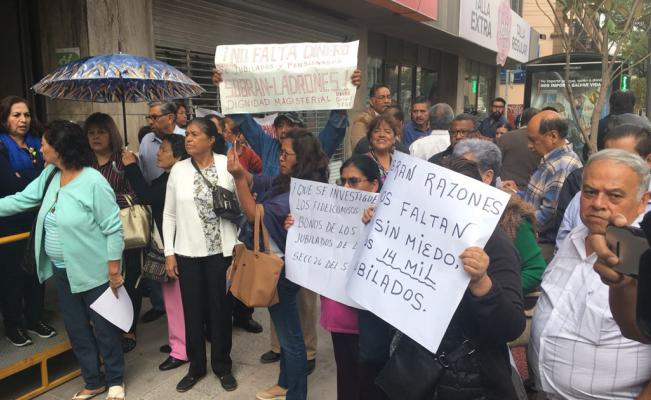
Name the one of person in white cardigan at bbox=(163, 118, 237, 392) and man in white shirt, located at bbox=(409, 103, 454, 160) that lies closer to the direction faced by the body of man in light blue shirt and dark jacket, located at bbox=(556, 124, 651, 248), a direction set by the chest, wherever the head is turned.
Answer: the person in white cardigan

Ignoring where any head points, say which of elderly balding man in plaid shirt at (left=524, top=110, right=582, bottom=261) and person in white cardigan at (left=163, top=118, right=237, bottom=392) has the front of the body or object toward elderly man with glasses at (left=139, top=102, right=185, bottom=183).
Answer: elderly balding man in plaid shirt at (left=524, top=110, right=582, bottom=261)

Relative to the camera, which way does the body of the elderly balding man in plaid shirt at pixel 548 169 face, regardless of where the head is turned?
to the viewer's left

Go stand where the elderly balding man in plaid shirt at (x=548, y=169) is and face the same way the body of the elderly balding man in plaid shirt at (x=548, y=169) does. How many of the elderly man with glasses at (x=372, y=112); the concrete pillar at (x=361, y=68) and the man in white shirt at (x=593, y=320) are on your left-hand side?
1

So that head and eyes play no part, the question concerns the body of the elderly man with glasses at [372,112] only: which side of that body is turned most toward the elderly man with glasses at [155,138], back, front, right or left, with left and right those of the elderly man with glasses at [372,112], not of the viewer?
right

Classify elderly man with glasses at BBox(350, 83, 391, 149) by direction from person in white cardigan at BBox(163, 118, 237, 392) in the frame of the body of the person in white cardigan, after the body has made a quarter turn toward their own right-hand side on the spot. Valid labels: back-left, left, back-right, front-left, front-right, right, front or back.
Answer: back-right
